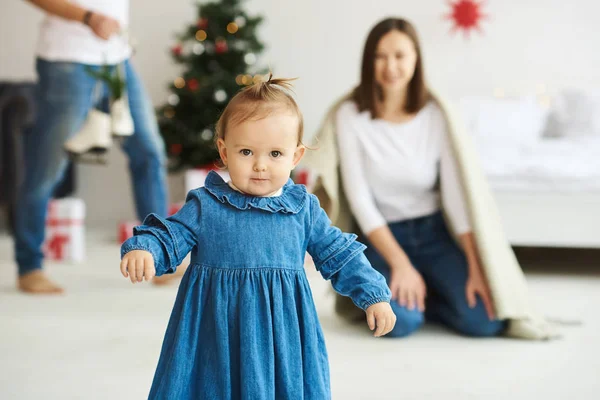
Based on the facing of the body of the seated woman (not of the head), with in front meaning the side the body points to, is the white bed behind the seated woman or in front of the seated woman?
behind

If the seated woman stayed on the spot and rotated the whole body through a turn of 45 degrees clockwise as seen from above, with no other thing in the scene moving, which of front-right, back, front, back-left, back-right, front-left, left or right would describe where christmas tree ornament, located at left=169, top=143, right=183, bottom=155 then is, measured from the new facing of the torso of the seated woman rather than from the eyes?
right

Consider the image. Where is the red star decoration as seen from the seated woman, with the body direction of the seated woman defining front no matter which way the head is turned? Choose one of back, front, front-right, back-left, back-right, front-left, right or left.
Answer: back

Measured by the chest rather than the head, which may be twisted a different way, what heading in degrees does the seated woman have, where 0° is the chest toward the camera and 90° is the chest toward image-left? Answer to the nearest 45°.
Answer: approximately 0°

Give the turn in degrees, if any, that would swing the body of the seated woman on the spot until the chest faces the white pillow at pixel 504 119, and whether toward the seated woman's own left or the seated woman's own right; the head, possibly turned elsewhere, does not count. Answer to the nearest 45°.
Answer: approximately 180°

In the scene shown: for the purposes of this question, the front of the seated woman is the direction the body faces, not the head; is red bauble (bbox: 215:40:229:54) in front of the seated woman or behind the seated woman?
behind

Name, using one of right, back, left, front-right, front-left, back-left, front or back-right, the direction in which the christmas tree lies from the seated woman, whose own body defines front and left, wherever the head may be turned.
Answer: back-right
